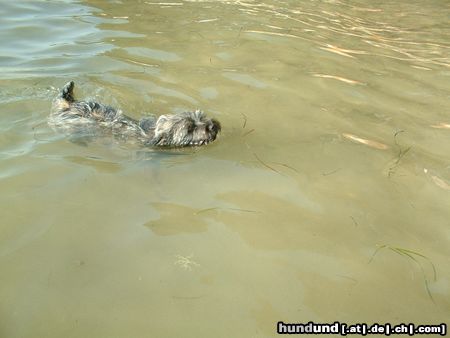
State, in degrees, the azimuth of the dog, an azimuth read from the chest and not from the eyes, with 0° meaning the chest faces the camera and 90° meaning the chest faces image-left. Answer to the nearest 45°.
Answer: approximately 270°
